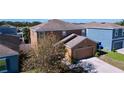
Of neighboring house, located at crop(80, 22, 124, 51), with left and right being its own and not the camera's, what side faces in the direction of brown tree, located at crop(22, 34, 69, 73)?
right

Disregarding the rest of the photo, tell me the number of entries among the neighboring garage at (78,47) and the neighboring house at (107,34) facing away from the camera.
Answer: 0

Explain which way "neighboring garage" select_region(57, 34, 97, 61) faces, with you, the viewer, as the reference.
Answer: facing the viewer and to the right of the viewer

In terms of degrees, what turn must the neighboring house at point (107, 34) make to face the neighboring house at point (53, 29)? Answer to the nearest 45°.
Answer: approximately 90° to its right

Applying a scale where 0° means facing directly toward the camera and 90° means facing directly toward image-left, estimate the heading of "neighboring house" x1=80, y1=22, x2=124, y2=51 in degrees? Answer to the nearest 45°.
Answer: approximately 315°

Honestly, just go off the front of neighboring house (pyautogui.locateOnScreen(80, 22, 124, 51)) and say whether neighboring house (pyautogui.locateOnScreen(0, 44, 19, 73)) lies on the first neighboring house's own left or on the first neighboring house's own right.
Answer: on the first neighboring house's own right

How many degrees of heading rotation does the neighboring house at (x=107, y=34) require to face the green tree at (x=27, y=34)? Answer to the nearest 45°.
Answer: approximately 135° to its right
